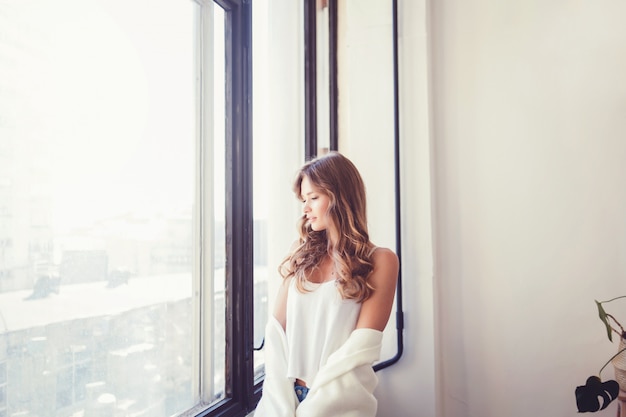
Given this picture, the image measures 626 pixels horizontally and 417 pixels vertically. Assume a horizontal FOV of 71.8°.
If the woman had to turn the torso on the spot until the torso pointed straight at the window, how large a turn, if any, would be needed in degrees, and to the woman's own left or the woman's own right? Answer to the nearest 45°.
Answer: approximately 45° to the woman's own right

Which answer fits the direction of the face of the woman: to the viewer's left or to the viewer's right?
to the viewer's left

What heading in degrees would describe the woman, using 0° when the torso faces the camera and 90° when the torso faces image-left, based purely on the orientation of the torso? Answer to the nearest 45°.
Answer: approximately 45°
